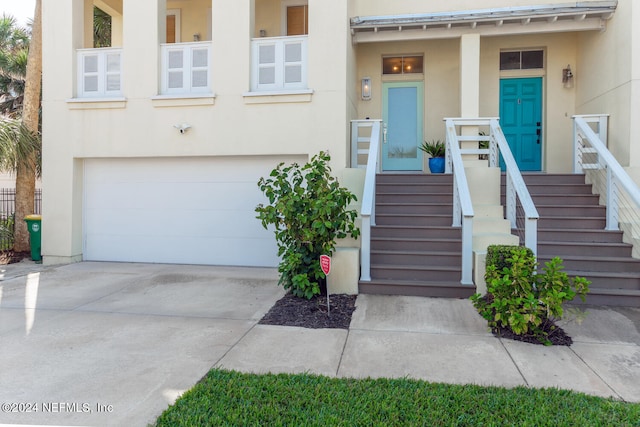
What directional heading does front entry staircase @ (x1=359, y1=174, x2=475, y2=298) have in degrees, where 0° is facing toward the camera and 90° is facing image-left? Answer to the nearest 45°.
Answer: approximately 0°

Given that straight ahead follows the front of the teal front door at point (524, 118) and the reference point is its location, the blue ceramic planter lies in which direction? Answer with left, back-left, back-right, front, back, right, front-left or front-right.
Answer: front-right

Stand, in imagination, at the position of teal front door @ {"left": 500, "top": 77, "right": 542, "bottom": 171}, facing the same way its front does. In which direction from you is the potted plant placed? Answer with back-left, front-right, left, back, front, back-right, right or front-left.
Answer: front-right

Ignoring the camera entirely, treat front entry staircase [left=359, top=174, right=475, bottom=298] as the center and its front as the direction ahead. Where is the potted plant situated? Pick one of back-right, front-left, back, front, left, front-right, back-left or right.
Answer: back

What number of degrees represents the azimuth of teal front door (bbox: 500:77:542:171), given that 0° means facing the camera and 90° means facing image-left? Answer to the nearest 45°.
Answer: approximately 0°

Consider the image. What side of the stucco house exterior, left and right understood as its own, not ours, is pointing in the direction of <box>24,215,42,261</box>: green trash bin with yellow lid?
right
